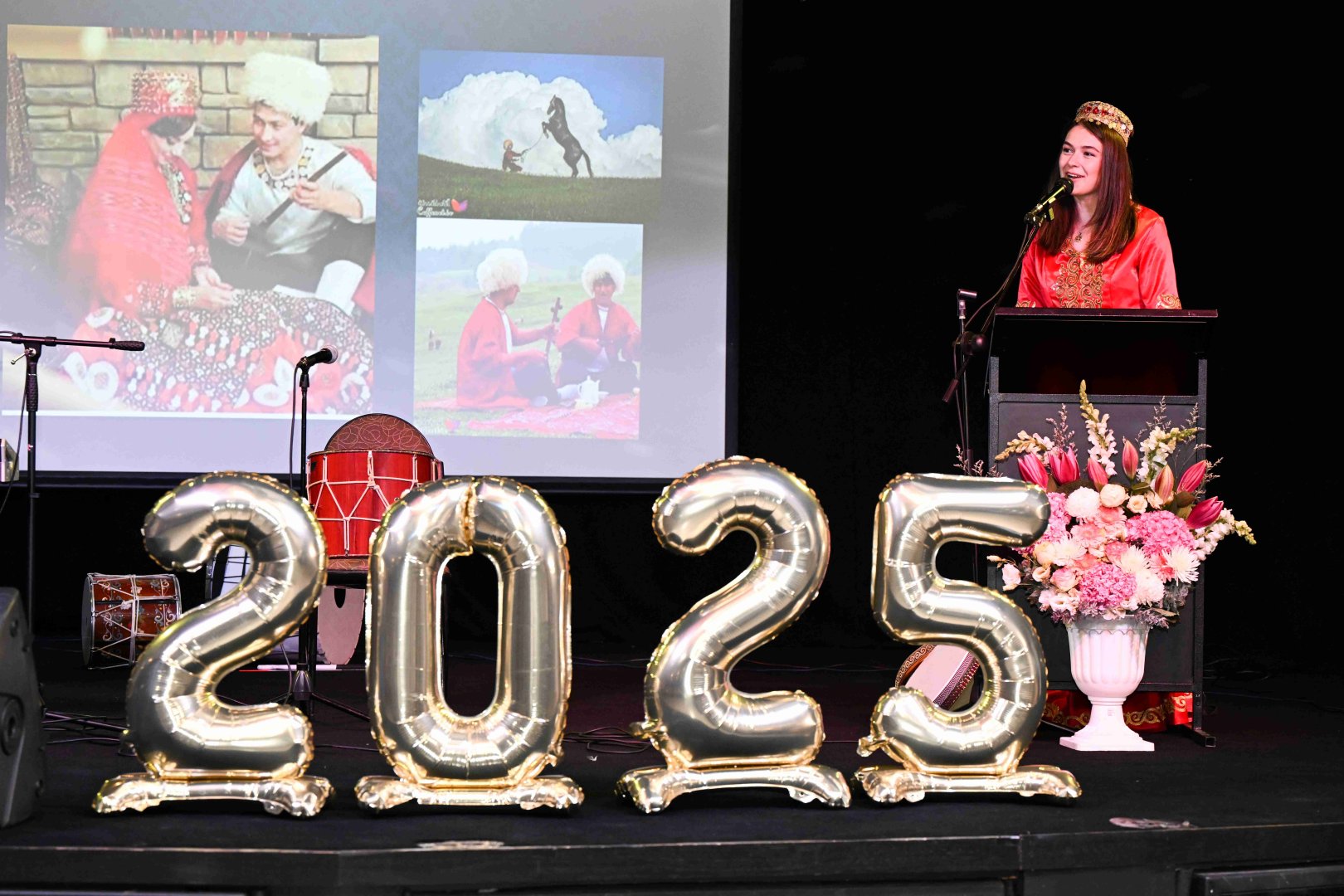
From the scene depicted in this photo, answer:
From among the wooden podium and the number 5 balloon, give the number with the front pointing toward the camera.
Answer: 2

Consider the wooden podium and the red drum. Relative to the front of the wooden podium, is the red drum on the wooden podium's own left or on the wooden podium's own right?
on the wooden podium's own right

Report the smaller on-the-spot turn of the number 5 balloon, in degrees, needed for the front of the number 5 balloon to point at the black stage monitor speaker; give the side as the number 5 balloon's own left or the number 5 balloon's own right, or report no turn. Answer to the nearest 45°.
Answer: approximately 90° to the number 5 balloon's own right

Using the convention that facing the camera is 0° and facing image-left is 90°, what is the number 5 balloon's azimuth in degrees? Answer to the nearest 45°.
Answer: approximately 0°

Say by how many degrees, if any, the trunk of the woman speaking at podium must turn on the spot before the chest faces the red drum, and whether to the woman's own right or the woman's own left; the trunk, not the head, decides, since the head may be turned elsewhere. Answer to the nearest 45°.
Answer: approximately 45° to the woman's own right

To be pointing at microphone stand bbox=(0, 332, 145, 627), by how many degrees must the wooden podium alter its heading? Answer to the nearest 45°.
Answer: approximately 90° to its right

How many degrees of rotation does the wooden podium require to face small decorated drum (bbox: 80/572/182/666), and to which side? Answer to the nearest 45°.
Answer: approximately 90° to its right

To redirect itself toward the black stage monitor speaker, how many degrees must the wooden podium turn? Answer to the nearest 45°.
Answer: approximately 45° to its right
